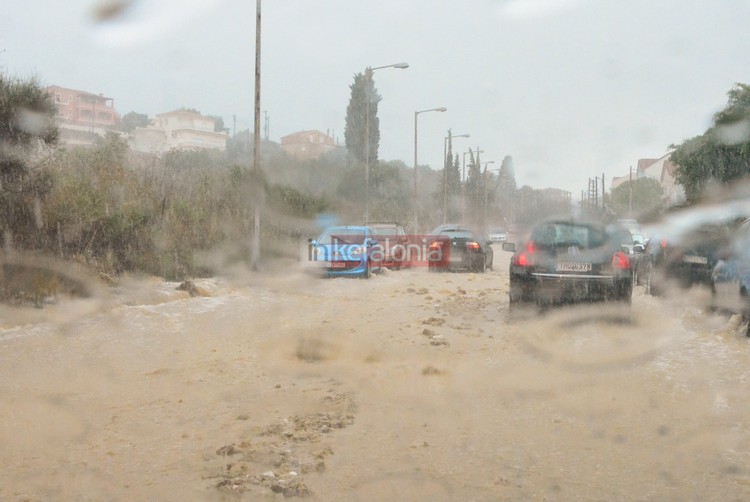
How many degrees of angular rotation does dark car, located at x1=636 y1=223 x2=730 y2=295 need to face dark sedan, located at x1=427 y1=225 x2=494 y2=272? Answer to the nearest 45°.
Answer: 0° — it already faces it

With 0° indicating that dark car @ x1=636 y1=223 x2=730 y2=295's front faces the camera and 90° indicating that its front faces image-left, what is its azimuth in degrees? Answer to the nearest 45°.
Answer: approximately 135°

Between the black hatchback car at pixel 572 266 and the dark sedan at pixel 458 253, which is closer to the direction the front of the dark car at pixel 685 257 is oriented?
the dark sedan

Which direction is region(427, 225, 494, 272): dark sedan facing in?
away from the camera

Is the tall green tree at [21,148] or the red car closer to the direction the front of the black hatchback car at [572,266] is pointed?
the red car

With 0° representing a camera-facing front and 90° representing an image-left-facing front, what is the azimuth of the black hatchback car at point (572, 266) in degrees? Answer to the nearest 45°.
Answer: approximately 180°
